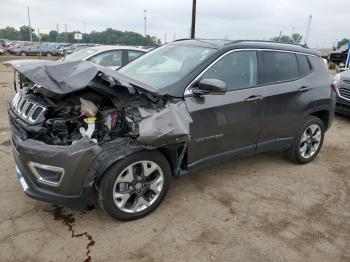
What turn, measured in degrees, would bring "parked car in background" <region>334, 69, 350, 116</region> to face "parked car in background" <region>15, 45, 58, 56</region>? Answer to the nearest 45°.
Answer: approximately 90° to its right

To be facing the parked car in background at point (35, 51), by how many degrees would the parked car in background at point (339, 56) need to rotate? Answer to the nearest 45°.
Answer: approximately 45° to its right

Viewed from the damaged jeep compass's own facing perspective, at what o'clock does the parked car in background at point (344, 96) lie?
The parked car in background is roughly at 6 o'clock from the damaged jeep compass.

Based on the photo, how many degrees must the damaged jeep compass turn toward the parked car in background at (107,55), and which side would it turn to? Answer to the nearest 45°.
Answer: approximately 135° to its right

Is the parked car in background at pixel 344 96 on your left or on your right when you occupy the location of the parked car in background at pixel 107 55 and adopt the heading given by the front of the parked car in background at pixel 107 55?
on your left

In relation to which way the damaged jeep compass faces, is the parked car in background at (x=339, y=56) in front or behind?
behind

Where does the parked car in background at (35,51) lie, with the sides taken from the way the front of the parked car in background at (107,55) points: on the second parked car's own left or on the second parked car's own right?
on the second parked car's own right

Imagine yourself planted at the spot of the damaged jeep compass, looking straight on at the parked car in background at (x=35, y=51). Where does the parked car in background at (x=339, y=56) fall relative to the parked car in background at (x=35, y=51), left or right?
right
